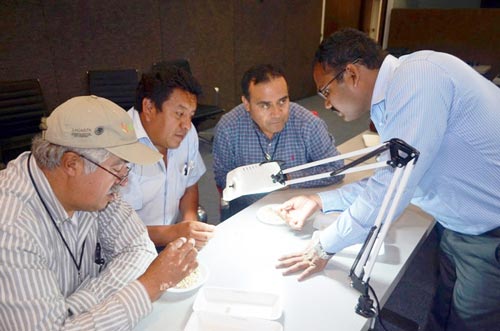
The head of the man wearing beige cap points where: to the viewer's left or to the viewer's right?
to the viewer's right

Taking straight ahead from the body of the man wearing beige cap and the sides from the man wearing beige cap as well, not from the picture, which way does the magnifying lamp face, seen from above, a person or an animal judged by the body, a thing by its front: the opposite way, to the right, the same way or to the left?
the opposite way

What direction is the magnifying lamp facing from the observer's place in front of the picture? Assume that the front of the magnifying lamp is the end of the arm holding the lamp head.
facing to the left of the viewer

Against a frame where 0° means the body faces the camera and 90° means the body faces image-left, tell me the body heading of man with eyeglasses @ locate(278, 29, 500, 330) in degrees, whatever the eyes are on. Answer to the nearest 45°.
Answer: approximately 90°

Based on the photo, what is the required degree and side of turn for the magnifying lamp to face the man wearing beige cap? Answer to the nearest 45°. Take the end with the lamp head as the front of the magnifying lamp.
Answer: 0° — it already faces them

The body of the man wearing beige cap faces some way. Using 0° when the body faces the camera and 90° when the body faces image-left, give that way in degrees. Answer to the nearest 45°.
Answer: approximately 315°

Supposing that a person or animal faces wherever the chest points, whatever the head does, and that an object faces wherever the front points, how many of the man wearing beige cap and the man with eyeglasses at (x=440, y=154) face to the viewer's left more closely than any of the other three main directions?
1

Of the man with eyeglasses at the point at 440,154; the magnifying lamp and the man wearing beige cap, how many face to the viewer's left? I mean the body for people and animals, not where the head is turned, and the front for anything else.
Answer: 2

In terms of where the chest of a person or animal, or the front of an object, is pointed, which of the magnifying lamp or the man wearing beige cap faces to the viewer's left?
the magnifying lamp

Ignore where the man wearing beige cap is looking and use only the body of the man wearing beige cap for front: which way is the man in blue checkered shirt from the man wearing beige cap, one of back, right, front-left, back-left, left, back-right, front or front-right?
left

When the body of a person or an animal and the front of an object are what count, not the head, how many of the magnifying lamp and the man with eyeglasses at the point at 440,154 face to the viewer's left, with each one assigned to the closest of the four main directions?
2

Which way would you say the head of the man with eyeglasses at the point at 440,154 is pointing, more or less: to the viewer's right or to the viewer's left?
to the viewer's left
